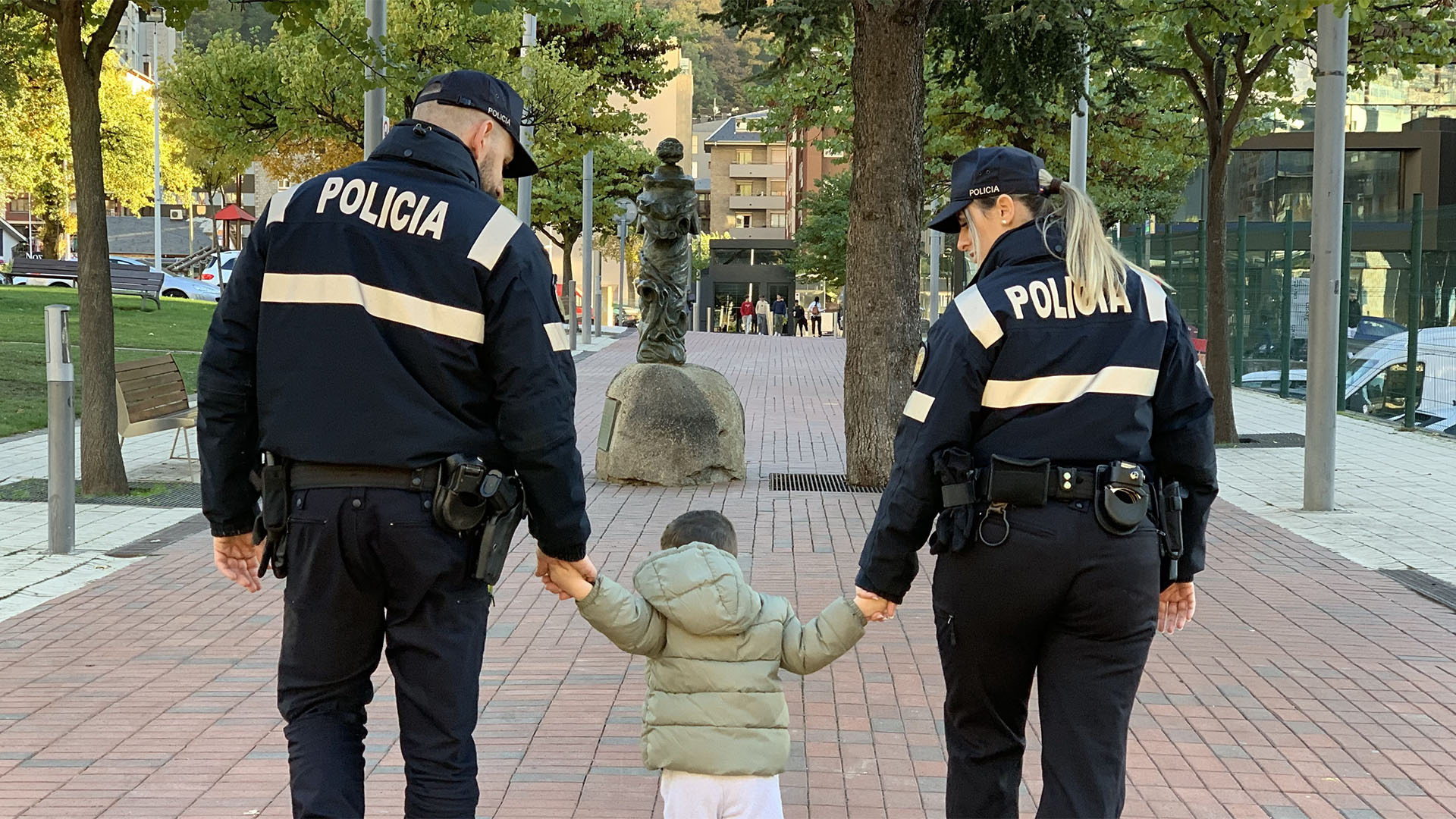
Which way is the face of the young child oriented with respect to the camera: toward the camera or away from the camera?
away from the camera

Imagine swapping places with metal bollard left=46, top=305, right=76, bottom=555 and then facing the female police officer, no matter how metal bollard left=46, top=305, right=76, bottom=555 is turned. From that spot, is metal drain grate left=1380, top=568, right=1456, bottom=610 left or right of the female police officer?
left

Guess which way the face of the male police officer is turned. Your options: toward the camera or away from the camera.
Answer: away from the camera

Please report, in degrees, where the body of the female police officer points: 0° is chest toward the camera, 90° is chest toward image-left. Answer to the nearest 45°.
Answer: approximately 180°

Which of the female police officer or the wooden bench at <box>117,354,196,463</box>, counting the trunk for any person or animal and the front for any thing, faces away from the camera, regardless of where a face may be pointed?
the female police officer

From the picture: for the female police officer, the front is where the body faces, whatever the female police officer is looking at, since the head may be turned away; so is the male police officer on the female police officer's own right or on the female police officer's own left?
on the female police officer's own left

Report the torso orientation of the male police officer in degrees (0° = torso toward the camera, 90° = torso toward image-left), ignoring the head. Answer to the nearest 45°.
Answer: approximately 180°

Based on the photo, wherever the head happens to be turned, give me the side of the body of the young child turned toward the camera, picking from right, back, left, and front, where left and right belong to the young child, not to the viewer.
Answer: back

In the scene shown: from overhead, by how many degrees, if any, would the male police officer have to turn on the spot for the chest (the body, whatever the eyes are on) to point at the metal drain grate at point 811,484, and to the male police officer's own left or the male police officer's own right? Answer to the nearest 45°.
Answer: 0° — they already face it
